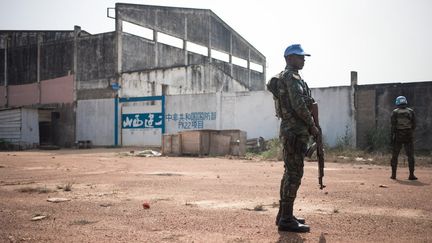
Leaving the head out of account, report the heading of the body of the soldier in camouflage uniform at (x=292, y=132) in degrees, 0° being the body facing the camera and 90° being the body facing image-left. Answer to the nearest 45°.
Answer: approximately 270°

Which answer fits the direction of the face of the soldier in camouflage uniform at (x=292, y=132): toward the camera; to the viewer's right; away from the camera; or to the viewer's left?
to the viewer's right

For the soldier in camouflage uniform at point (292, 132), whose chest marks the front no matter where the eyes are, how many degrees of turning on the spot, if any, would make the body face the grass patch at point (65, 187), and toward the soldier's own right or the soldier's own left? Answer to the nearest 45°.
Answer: approximately 135° to the soldier's own left

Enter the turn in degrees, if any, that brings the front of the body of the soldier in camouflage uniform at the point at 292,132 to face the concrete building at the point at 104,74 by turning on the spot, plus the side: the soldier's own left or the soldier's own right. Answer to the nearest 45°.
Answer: approximately 135° to the soldier's own left

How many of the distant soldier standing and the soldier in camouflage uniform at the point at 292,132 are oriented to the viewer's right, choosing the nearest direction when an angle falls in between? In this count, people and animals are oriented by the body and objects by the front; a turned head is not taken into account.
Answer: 1

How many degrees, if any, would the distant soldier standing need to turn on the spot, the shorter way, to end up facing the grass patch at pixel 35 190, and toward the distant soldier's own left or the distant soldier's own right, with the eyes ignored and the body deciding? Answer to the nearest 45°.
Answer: approximately 135° to the distant soldier's own left

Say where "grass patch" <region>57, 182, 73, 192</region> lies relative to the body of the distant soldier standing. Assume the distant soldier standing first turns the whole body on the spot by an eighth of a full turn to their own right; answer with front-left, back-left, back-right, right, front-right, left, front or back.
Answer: back

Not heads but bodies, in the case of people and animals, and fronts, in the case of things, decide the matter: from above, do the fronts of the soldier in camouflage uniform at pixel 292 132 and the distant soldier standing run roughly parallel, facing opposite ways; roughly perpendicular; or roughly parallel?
roughly perpendicular

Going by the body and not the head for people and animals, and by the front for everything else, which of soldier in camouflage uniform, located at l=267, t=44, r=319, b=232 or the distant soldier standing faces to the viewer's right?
the soldier in camouflage uniform

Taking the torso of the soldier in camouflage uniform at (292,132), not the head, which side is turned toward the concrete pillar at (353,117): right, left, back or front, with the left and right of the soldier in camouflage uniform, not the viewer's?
left

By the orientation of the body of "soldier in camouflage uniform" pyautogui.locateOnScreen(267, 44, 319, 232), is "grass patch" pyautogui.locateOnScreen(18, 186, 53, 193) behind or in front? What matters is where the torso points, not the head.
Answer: behind

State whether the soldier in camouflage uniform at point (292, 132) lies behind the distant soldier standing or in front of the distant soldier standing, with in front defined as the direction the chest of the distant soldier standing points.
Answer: behind

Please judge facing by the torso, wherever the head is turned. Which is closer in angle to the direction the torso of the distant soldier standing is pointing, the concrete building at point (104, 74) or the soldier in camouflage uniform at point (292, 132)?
the concrete building

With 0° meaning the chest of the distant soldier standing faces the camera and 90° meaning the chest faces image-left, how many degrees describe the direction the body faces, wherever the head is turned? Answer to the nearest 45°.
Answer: approximately 180°
